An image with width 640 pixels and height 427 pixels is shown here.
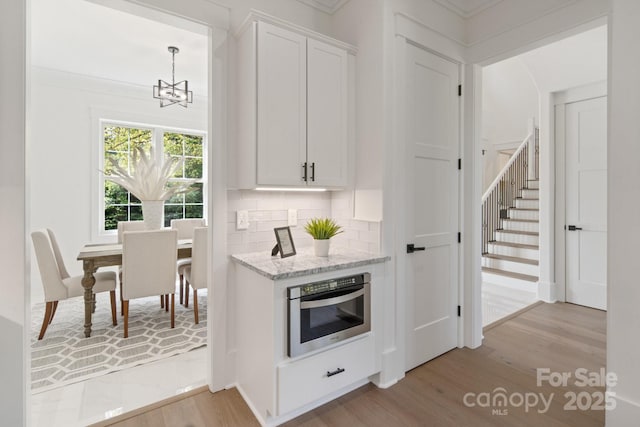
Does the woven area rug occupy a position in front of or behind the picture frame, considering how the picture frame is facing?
behind

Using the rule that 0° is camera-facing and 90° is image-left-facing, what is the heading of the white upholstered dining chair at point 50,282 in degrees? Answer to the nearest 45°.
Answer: approximately 270°

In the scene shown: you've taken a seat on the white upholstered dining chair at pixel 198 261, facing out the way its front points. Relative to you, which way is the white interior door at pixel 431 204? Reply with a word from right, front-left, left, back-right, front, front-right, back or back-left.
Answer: back

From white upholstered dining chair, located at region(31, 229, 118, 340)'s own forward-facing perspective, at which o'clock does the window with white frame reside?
The window with white frame is roughly at 10 o'clock from the white upholstered dining chair.

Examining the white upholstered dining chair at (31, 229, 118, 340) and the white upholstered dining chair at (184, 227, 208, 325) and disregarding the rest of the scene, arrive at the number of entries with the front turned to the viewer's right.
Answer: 1

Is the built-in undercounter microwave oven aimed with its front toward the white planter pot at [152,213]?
no

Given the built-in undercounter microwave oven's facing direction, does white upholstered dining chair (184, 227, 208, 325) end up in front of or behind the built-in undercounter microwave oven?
behind

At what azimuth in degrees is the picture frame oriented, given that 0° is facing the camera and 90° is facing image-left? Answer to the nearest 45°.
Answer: approximately 315°

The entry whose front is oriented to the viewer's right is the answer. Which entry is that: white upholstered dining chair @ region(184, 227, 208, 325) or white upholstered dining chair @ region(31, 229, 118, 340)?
white upholstered dining chair @ region(31, 229, 118, 340)

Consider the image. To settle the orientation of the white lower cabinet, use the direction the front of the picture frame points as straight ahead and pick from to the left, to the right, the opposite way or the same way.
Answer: the same way

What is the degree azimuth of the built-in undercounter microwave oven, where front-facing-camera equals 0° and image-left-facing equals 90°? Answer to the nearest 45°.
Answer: approximately 315°

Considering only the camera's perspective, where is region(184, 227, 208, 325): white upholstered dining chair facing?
facing away from the viewer and to the left of the viewer

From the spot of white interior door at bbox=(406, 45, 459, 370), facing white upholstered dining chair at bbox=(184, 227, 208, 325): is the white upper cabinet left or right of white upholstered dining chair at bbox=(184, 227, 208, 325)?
left

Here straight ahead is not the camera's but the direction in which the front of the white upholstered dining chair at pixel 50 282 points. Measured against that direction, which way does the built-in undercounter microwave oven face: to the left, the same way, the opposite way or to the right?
to the right

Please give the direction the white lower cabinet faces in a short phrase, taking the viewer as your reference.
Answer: facing the viewer and to the right of the viewer

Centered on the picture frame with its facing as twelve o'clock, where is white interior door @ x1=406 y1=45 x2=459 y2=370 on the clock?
The white interior door is roughly at 10 o'clock from the picture frame.

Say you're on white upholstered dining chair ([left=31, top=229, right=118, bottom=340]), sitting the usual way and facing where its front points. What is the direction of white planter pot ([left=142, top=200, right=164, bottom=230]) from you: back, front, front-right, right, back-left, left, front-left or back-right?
front

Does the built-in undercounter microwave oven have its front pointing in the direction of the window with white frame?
no

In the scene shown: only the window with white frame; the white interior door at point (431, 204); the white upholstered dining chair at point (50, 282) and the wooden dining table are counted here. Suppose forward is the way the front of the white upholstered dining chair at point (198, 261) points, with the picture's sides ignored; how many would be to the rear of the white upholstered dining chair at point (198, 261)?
1

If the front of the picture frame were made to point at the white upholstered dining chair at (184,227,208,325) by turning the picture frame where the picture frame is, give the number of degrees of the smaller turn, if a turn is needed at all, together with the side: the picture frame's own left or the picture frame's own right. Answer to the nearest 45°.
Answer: approximately 180°
